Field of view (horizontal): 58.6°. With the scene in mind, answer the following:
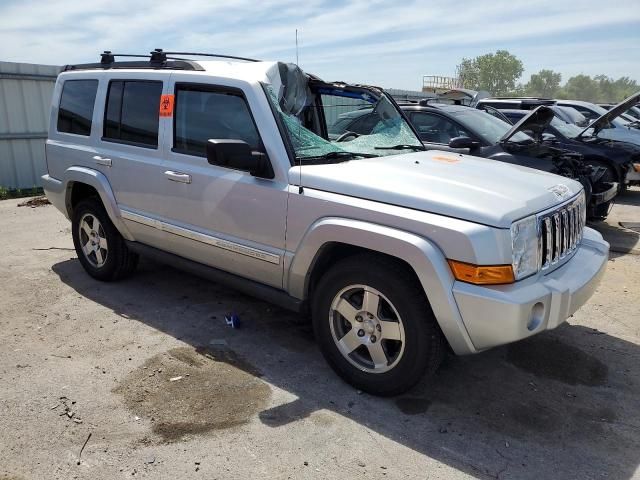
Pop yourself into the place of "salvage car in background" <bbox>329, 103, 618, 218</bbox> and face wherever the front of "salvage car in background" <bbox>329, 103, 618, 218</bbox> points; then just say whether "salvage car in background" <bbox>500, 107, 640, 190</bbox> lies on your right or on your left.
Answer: on your left

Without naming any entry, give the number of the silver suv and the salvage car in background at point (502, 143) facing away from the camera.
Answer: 0

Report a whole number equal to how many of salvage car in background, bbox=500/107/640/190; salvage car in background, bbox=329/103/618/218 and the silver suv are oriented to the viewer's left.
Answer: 0

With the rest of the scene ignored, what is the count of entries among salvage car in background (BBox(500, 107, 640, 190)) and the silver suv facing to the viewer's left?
0

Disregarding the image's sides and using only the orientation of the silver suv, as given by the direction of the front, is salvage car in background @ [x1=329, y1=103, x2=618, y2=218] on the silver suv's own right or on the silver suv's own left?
on the silver suv's own left

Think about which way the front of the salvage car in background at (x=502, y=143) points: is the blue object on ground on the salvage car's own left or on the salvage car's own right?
on the salvage car's own right

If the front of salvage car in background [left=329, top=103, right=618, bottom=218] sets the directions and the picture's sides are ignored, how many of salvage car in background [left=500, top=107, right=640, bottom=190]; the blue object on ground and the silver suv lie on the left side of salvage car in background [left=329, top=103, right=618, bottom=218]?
1

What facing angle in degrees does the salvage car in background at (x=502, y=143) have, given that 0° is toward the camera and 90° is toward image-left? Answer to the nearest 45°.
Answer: approximately 315°

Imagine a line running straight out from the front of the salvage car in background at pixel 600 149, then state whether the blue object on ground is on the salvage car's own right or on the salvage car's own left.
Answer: on the salvage car's own right

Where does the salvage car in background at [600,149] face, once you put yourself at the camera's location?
facing the viewer and to the right of the viewer
